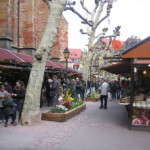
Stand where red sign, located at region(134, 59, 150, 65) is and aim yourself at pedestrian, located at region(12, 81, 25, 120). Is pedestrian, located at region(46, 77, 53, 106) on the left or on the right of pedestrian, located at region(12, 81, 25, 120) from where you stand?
right
